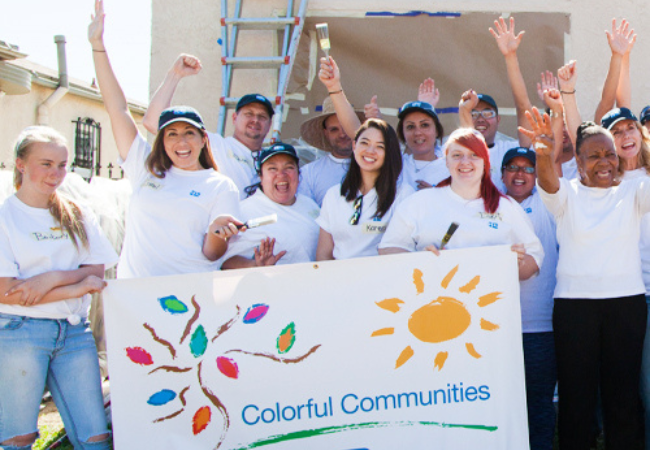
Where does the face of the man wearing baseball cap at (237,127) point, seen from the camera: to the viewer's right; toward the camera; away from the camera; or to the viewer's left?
toward the camera

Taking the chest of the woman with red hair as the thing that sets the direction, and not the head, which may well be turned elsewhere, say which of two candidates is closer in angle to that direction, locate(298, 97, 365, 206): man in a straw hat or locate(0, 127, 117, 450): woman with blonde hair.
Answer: the woman with blonde hair

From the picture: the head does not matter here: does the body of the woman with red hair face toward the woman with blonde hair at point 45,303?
no

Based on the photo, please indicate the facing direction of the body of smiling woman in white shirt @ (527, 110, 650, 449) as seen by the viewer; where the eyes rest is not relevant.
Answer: toward the camera

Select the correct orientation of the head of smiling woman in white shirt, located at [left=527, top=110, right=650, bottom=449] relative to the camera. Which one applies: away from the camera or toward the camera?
toward the camera

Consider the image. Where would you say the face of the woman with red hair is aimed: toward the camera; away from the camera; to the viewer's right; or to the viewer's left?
toward the camera

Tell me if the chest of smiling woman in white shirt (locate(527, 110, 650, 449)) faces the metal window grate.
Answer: no

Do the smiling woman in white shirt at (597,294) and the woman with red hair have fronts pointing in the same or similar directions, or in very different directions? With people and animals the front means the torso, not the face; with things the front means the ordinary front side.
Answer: same or similar directions

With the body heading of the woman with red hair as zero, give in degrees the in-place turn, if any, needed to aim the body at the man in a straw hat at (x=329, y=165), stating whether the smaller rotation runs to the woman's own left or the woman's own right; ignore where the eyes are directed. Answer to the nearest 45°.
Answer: approximately 135° to the woman's own right

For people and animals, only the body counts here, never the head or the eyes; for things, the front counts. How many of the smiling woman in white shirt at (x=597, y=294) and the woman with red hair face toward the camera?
2

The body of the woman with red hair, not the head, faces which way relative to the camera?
toward the camera
